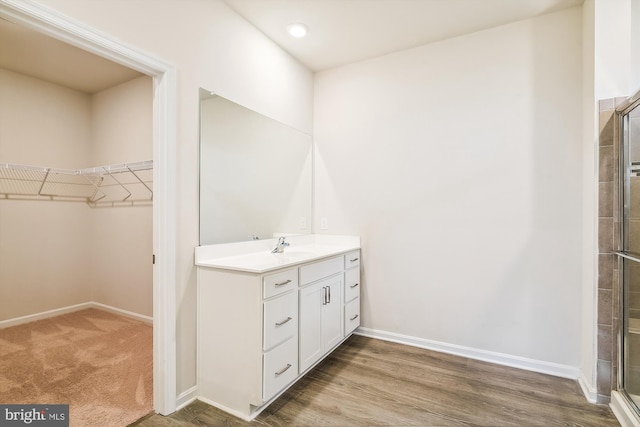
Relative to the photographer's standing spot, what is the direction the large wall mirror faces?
facing the viewer and to the right of the viewer

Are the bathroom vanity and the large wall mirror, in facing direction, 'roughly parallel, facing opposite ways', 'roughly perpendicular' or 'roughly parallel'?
roughly parallel

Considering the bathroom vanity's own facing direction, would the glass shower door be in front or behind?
in front

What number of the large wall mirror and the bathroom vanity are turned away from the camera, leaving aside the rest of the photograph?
0

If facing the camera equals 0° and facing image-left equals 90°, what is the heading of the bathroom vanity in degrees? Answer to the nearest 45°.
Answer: approximately 315°

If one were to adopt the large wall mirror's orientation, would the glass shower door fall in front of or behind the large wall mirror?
in front
